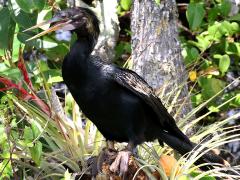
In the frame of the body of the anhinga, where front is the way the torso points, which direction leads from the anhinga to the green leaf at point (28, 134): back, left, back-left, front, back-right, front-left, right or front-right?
front-left

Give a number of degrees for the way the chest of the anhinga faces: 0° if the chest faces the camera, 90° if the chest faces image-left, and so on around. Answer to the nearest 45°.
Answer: approximately 90°

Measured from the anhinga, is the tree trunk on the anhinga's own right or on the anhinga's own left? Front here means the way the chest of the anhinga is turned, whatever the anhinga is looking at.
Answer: on the anhinga's own right

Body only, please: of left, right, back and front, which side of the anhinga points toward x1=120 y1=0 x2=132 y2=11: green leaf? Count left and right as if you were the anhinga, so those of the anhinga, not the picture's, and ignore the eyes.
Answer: right

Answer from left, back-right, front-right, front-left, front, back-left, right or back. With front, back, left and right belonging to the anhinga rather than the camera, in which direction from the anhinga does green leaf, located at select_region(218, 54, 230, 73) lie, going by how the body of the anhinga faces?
back-right

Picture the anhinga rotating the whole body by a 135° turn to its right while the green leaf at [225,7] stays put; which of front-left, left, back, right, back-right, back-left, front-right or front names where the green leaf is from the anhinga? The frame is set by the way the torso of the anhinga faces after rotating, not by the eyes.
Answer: front

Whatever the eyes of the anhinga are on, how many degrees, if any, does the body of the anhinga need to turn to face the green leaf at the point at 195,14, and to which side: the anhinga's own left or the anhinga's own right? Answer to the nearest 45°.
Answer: approximately 135° to the anhinga's own right

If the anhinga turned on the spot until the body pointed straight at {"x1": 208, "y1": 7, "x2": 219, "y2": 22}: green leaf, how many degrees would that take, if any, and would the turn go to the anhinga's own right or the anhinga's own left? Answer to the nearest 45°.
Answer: approximately 135° to the anhinga's own right
